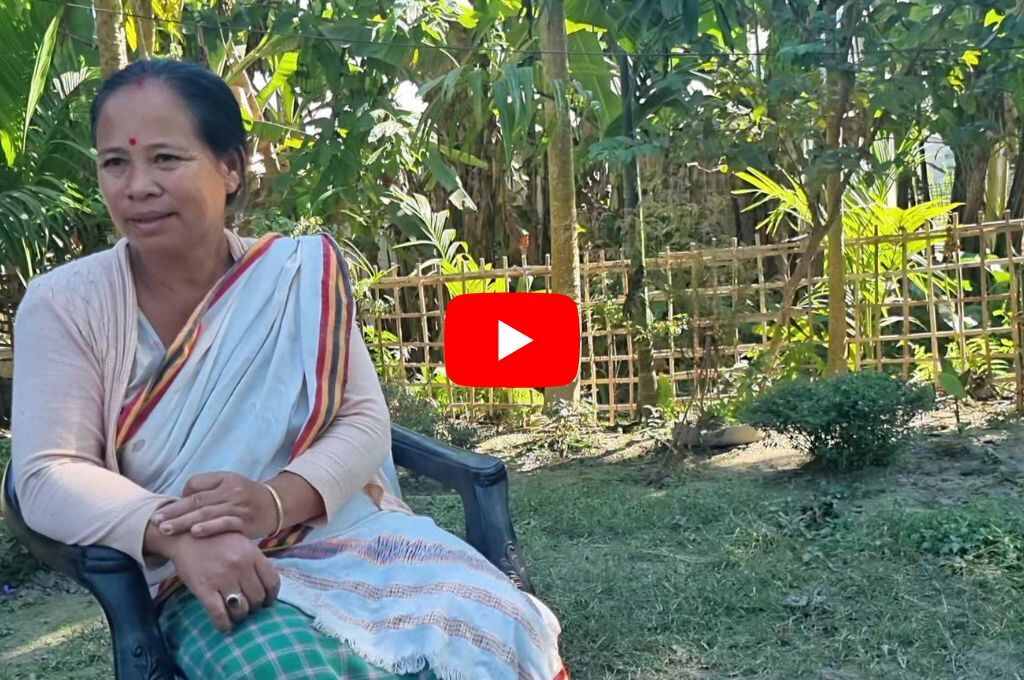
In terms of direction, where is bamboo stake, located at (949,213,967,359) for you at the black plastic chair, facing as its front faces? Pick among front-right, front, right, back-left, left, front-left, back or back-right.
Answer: left

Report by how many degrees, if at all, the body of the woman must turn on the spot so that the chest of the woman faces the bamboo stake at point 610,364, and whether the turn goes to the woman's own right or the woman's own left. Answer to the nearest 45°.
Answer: approximately 135° to the woman's own left

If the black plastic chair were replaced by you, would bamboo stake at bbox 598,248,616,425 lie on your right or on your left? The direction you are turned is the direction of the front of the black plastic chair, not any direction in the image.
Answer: on your left

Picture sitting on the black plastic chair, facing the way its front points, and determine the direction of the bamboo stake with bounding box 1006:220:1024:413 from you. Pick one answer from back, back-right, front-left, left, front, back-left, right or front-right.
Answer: left

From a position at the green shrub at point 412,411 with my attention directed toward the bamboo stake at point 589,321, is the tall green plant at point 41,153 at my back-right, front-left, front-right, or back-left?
back-left

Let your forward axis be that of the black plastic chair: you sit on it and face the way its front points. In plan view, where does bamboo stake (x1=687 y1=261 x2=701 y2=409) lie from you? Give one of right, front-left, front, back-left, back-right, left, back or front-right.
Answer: left

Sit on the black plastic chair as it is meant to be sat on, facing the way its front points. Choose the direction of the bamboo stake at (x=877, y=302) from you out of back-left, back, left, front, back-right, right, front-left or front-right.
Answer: left

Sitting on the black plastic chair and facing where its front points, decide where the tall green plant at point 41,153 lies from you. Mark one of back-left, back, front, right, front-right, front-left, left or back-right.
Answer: back-left

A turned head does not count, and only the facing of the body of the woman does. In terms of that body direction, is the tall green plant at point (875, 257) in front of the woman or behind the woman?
behind

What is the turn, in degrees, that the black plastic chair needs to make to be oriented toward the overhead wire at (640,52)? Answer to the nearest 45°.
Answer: approximately 90° to its left

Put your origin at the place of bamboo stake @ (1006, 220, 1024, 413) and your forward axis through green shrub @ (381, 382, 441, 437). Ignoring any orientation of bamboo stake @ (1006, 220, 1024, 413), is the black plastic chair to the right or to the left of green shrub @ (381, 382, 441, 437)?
left

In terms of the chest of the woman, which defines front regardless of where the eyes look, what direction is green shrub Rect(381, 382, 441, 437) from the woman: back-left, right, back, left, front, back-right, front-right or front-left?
back

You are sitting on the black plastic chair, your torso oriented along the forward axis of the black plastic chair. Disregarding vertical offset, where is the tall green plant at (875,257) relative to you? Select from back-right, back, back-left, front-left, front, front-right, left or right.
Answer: left

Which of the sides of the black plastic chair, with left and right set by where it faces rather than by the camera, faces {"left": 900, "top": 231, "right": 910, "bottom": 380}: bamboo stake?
left

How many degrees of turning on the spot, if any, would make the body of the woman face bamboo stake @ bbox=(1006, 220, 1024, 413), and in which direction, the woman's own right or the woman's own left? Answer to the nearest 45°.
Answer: approximately 135° to the woman's own left

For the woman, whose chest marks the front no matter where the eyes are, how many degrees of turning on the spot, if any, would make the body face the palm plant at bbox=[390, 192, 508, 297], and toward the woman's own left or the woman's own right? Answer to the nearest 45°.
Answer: approximately 180°

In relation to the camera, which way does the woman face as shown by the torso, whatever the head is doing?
toward the camera

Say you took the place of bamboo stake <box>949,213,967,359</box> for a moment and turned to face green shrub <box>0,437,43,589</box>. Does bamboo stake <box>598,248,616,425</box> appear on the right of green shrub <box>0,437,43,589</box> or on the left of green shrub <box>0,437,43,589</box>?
right
